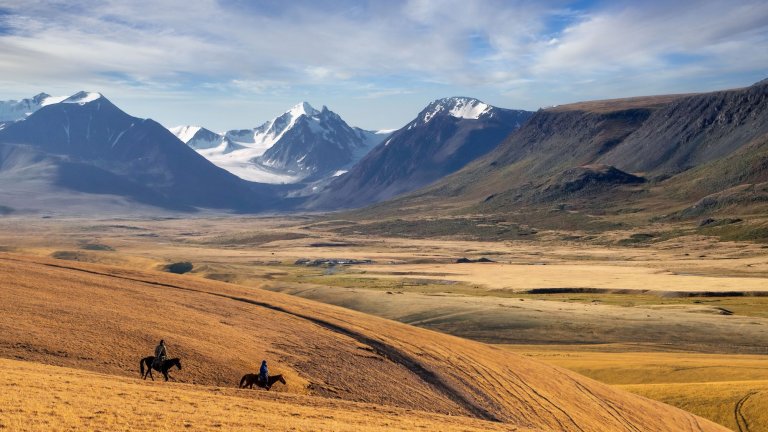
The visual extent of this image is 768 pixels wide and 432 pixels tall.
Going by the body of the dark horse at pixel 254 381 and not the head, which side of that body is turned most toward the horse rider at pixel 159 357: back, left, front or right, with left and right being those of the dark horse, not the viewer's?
back

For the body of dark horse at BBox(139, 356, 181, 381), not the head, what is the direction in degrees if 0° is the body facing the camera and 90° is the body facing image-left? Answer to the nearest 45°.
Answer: approximately 270°

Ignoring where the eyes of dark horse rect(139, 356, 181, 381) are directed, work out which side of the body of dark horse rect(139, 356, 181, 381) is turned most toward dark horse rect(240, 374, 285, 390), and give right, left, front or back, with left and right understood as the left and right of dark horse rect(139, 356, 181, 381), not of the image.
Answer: front

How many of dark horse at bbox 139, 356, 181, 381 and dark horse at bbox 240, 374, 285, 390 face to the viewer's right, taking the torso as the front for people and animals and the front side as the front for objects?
2

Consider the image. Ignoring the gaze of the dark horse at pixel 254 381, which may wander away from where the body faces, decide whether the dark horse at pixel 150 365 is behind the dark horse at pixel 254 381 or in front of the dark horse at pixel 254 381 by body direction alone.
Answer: behind

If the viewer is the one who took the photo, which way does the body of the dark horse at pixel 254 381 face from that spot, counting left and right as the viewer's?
facing to the right of the viewer

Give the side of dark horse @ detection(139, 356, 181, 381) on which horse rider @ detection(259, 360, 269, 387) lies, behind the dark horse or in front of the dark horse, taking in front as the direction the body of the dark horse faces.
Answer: in front

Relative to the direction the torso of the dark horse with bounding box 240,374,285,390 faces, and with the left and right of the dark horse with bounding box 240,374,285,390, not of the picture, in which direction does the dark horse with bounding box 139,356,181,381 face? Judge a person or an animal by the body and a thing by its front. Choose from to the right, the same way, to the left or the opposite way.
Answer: the same way
